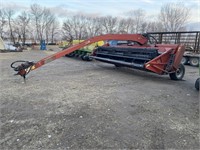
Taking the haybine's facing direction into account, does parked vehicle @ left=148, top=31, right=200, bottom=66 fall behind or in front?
behind

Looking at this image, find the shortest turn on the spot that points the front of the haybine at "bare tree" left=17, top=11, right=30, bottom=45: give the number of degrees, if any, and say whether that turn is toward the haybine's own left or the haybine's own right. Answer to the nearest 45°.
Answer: approximately 90° to the haybine's own right

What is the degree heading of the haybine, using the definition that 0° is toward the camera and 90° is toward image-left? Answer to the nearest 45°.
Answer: approximately 45°
